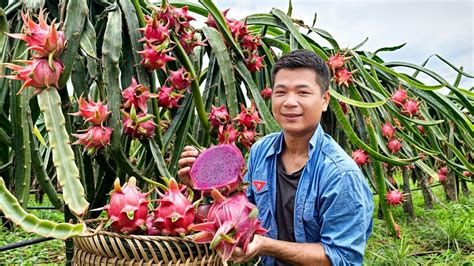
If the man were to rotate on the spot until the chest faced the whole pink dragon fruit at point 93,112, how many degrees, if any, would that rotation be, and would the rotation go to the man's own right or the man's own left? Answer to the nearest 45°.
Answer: approximately 45° to the man's own right

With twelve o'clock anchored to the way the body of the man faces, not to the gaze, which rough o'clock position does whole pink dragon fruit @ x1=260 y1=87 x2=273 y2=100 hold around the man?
The whole pink dragon fruit is roughly at 4 o'clock from the man.

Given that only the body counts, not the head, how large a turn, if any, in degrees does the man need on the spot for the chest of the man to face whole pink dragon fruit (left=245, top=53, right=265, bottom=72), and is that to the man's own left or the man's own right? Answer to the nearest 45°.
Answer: approximately 135° to the man's own right

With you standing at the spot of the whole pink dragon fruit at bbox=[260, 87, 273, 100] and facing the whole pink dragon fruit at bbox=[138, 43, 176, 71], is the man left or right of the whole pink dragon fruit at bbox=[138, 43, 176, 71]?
left

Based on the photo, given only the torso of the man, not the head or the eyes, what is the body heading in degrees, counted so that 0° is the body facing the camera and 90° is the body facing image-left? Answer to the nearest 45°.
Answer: approximately 45°

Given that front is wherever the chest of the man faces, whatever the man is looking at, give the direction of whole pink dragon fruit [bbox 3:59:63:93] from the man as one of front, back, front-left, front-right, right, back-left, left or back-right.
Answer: front-right
